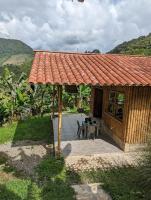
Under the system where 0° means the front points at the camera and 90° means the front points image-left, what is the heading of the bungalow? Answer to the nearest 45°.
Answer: approximately 90°
